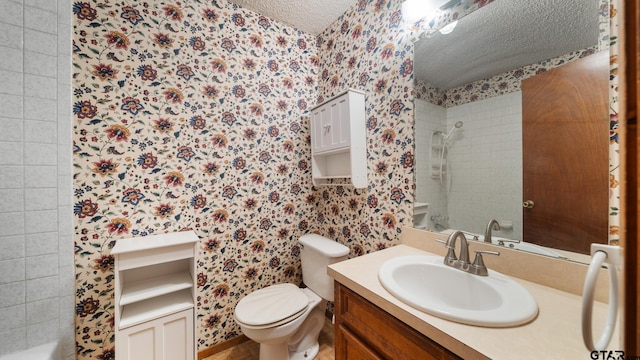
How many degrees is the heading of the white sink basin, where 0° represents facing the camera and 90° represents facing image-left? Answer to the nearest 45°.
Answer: approximately 45°

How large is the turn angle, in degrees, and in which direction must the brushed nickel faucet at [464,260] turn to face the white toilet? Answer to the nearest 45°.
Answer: approximately 45° to its right

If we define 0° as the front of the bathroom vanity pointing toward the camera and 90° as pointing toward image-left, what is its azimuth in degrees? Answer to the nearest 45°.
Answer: approximately 45°

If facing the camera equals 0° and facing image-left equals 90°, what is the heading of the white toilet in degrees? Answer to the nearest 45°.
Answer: approximately 45°
